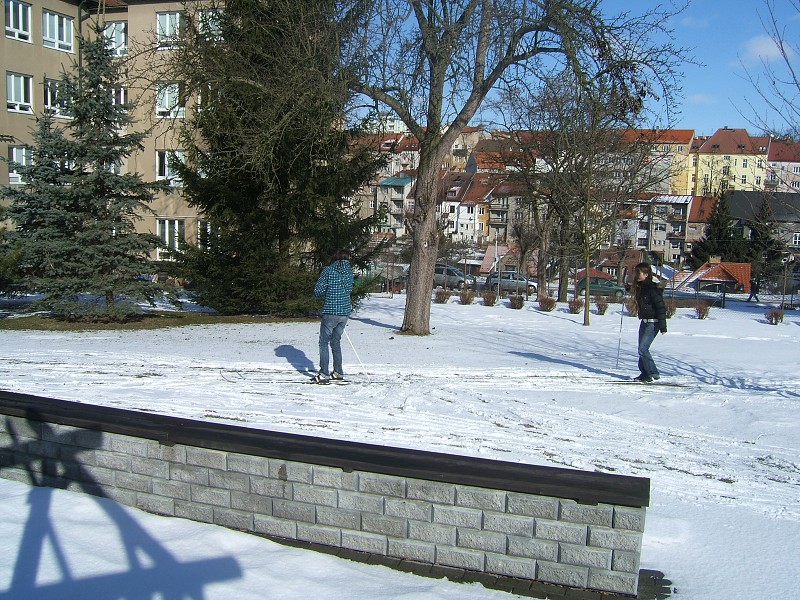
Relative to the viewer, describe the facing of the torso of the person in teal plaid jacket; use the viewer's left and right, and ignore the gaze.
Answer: facing away from the viewer and to the left of the viewer

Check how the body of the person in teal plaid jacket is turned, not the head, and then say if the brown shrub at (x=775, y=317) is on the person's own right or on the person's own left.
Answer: on the person's own right

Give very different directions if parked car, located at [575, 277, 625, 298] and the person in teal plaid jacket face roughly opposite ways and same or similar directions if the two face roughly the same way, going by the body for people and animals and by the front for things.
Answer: very different directions

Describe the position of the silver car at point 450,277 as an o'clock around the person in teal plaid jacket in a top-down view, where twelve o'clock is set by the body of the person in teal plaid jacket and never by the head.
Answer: The silver car is roughly at 2 o'clock from the person in teal plaid jacket.

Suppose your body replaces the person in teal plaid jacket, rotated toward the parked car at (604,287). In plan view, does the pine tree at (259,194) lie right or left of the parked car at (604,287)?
left

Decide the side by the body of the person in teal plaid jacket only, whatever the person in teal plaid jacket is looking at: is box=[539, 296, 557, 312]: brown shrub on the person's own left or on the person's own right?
on the person's own right
